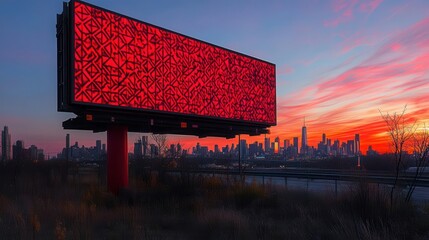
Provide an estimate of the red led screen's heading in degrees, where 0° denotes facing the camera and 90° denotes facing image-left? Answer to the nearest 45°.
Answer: approximately 315°
